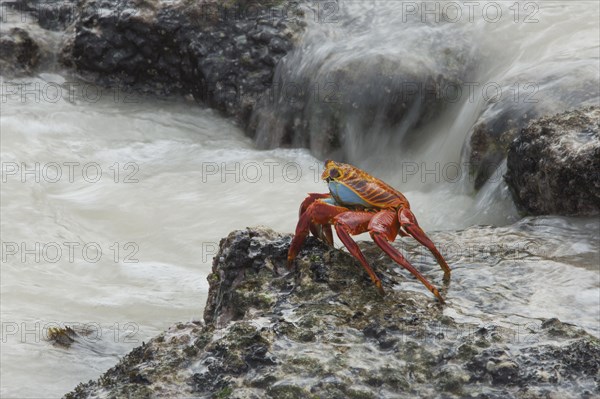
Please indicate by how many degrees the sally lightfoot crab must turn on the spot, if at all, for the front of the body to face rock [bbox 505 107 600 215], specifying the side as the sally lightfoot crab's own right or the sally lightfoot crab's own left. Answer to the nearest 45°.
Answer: approximately 135° to the sally lightfoot crab's own right

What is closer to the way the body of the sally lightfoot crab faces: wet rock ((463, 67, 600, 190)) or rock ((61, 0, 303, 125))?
the rock

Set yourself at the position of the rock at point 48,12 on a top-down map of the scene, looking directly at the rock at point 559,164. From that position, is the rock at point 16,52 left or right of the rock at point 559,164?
right

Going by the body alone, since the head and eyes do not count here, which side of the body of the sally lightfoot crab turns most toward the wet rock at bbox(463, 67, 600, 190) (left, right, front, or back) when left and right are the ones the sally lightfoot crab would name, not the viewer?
right

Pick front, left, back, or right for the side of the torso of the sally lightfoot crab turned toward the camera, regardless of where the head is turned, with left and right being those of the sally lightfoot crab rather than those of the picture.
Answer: left

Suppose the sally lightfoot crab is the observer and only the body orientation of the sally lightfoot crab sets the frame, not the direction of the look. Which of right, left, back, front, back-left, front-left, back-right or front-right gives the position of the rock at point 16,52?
front-right

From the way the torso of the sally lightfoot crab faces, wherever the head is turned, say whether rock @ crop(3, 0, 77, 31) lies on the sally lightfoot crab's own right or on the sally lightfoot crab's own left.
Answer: on the sally lightfoot crab's own right

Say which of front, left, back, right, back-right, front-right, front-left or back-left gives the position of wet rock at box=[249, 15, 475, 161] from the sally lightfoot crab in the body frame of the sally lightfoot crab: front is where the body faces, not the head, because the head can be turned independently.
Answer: right
